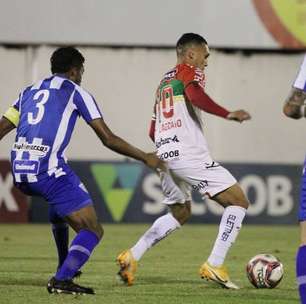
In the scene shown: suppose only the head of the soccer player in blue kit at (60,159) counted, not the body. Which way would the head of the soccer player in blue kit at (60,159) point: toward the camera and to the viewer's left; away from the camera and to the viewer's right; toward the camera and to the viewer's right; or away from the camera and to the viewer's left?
away from the camera and to the viewer's right

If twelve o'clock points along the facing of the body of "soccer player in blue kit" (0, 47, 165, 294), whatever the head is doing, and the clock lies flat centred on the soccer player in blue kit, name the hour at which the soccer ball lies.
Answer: The soccer ball is roughly at 1 o'clock from the soccer player in blue kit.

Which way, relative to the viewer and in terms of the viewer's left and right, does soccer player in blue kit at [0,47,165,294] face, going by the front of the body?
facing away from the viewer and to the right of the viewer
